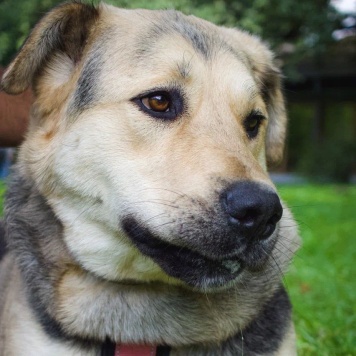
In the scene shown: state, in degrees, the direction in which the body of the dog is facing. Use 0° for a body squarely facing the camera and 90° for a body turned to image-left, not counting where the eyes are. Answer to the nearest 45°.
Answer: approximately 315°
